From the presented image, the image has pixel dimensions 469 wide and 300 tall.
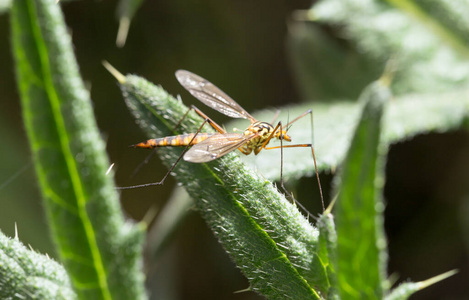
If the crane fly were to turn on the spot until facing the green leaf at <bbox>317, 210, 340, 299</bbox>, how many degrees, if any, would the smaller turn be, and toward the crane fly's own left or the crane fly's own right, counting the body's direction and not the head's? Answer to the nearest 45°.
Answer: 0° — it already faces it

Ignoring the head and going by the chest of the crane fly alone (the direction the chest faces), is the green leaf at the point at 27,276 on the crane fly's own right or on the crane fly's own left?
on the crane fly's own right

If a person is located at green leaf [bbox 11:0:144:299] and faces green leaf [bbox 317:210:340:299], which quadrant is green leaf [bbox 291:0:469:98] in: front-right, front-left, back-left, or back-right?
front-left

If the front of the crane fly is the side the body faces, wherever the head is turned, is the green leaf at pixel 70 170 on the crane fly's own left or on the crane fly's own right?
on the crane fly's own right

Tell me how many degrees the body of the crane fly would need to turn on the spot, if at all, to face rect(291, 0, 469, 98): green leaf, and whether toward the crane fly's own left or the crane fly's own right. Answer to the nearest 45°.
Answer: approximately 45° to the crane fly's own left

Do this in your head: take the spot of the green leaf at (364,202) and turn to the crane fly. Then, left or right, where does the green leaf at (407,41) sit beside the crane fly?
right

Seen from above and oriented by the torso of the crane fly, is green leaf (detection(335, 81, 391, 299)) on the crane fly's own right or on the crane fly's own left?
on the crane fly's own right

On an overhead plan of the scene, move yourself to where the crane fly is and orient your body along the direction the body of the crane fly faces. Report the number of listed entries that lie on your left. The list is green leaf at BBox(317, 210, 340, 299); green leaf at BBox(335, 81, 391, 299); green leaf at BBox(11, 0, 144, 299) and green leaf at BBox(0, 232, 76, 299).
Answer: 0

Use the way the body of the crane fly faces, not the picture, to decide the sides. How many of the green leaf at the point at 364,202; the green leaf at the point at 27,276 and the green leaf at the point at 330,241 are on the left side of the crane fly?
0

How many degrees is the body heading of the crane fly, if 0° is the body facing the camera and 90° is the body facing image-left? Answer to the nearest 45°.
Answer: approximately 270°
